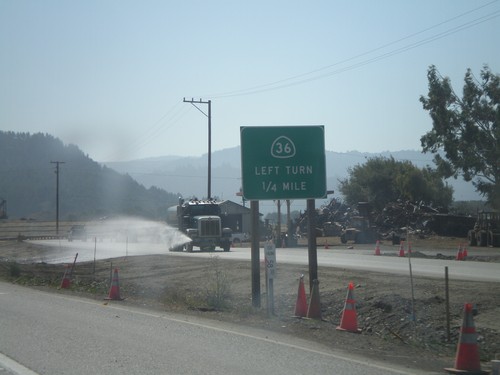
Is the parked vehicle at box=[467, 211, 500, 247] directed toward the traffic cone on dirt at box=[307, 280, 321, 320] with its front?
no

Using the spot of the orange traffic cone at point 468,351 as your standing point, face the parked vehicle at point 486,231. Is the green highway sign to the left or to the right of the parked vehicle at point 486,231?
left

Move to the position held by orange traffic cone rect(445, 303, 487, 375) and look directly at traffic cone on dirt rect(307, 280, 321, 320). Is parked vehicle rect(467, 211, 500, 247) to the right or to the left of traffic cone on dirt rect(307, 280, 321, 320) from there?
right

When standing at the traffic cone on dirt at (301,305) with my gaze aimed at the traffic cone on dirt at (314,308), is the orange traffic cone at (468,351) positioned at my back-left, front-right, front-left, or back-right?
front-right

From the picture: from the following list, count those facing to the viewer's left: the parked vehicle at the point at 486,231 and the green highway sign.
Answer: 1

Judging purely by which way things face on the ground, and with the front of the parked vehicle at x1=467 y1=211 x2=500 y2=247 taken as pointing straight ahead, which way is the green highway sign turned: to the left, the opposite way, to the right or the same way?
to the left

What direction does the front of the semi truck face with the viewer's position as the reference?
facing the viewer and to the right of the viewer

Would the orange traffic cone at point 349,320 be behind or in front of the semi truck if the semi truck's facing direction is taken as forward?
in front

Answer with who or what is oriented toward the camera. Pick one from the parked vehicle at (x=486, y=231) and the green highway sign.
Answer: the green highway sign

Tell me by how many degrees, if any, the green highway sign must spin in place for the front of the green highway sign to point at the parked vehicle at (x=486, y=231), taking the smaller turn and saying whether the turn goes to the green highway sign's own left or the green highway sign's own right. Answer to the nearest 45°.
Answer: approximately 135° to the green highway sign's own left

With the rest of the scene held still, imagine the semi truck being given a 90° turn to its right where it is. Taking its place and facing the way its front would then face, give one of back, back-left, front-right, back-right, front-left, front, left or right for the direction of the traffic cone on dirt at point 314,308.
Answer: front-left

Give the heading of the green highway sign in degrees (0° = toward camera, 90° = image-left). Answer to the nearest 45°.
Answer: approximately 0°
